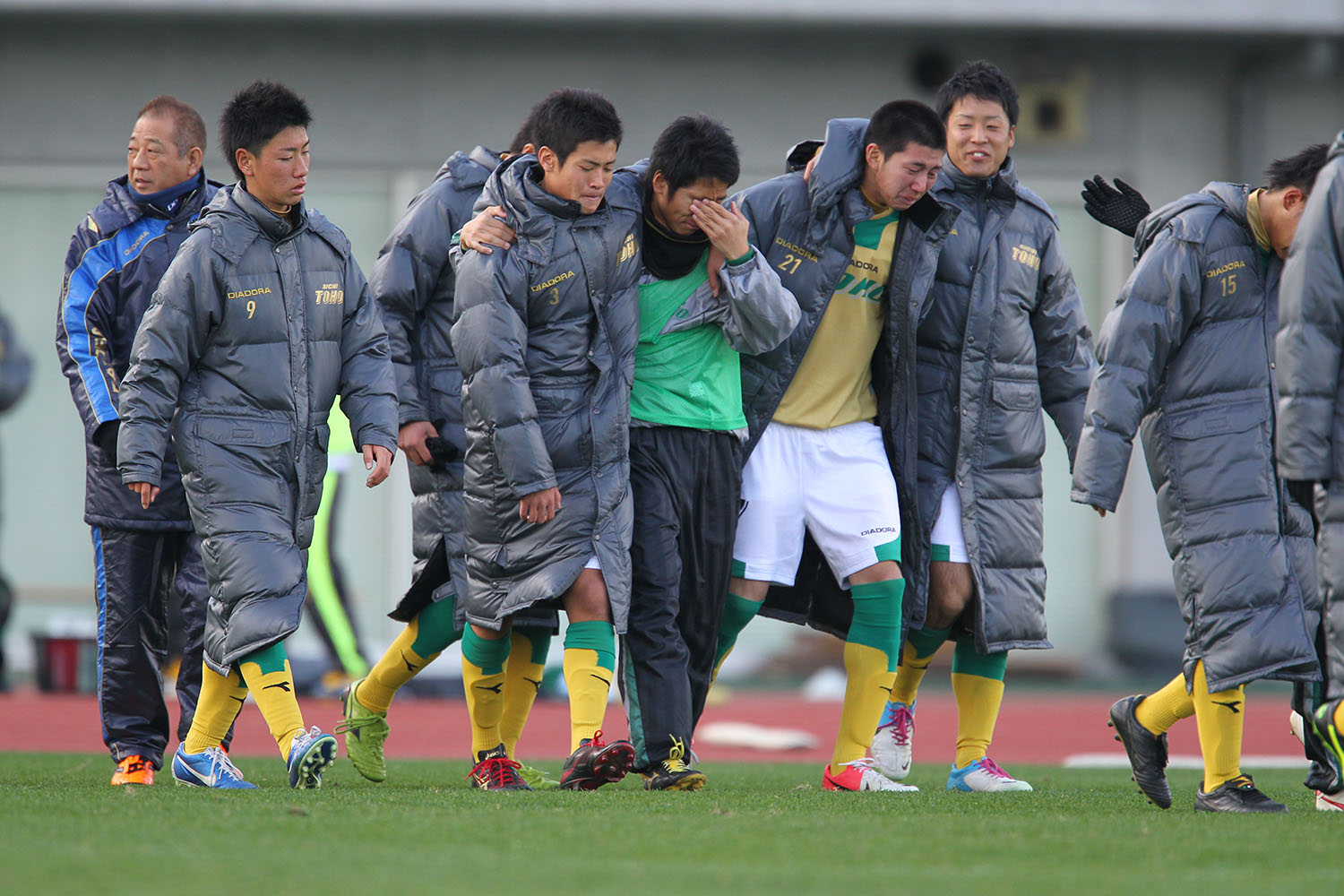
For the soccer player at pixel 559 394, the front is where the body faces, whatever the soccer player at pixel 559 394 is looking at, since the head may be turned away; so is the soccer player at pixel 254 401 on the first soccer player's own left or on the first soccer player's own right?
on the first soccer player's own right

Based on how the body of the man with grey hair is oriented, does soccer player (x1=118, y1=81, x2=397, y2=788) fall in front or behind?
in front

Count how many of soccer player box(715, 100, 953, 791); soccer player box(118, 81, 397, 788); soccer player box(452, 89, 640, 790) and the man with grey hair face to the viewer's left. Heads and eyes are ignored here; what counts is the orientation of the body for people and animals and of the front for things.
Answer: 0

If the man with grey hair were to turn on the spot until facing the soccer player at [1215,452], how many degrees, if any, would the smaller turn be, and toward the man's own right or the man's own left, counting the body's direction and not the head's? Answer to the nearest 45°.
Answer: approximately 45° to the man's own left

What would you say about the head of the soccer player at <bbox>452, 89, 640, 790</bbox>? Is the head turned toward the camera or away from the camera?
toward the camera

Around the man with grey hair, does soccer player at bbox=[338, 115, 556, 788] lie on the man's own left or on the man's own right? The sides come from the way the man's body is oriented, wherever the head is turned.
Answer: on the man's own left

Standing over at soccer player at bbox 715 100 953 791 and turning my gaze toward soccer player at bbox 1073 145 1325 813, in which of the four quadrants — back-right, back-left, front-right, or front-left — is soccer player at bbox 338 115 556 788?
back-right

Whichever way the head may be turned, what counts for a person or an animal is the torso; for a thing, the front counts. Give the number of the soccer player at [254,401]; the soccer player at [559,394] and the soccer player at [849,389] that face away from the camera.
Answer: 0

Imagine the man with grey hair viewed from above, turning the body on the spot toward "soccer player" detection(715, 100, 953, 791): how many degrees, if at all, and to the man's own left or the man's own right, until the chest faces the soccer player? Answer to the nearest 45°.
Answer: approximately 90° to the man's own left

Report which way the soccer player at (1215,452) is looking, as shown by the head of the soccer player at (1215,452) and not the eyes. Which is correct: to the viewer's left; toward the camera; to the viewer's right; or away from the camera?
to the viewer's right

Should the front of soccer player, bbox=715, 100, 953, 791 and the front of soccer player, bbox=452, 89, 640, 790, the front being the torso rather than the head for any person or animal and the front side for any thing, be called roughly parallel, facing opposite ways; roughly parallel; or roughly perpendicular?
roughly parallel

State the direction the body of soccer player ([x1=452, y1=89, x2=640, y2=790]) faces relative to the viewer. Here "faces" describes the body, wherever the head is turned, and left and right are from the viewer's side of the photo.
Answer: facing the viewer and to the right of the viewer

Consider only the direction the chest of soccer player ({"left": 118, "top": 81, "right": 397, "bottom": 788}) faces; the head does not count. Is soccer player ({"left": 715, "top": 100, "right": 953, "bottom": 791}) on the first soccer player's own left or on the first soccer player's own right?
on the first soccer player's own left

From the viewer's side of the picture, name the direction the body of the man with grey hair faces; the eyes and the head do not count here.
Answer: toward the camera

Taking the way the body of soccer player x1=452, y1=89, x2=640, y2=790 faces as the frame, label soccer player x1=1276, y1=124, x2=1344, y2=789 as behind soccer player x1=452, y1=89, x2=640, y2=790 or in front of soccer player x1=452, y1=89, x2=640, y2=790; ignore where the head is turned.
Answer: in front

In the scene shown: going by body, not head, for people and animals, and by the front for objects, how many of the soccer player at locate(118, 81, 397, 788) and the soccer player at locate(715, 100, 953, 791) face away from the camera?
0

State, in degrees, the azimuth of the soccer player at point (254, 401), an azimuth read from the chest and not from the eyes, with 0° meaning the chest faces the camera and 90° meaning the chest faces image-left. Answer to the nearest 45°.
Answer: approximately 315°

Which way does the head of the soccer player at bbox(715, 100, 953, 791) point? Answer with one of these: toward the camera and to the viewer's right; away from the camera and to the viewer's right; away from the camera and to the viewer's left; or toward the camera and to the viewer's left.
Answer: toward the camera and to the viewer's right
